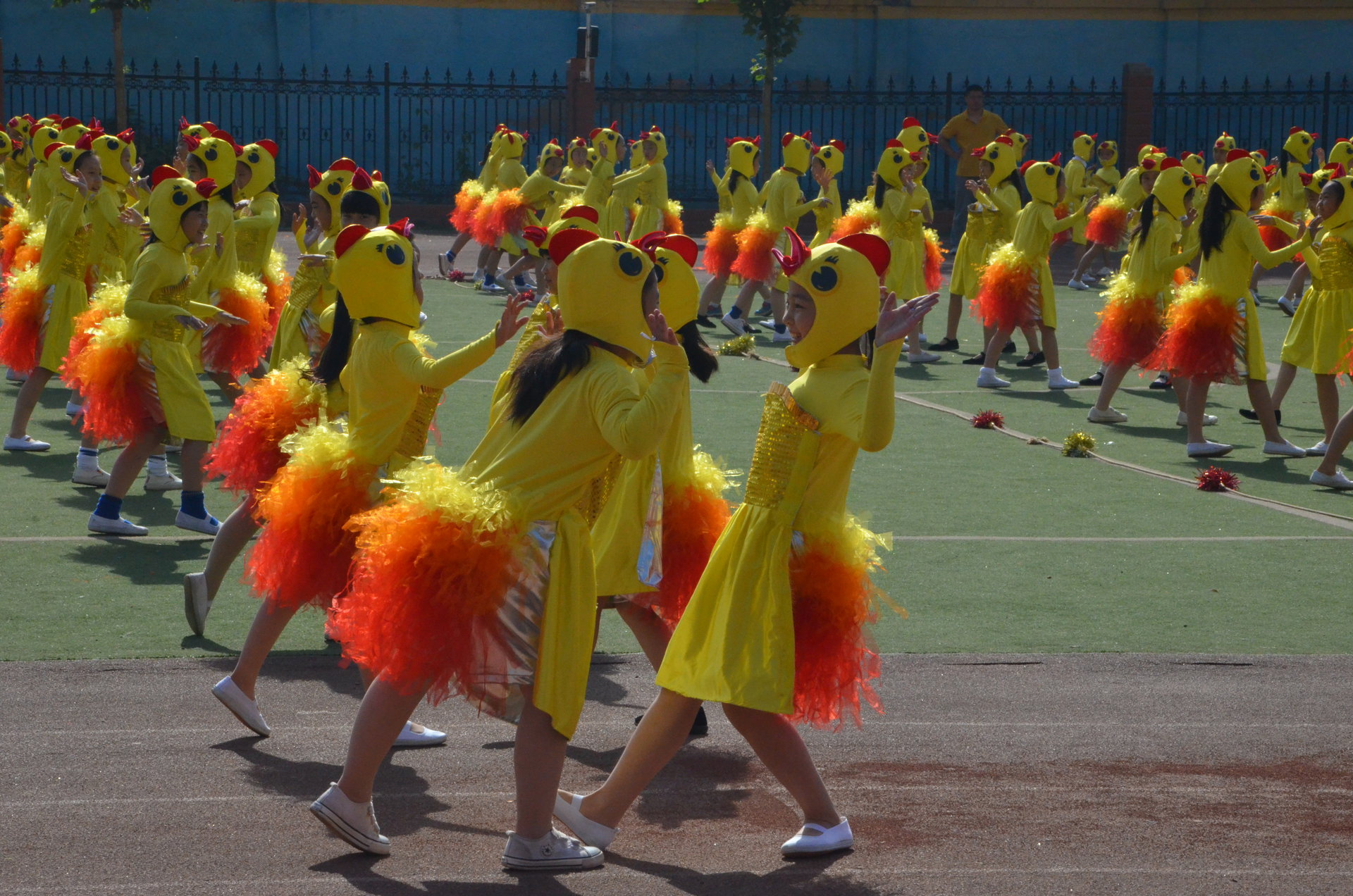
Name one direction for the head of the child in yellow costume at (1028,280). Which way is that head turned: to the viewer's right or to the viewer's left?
to the viewer's right

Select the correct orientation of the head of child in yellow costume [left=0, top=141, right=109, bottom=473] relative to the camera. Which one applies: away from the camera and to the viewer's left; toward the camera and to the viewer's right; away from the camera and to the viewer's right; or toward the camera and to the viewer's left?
toward the camera and to the viewer's right

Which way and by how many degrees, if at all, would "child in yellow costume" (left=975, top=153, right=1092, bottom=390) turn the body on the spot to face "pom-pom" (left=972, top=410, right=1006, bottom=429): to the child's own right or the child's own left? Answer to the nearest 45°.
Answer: approximately 90° to the child's own right

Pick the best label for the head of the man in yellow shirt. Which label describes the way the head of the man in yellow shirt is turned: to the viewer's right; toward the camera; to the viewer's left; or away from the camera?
toward the camera

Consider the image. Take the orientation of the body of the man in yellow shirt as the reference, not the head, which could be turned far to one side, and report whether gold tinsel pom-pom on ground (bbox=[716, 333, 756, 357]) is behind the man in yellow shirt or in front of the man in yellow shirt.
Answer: in front

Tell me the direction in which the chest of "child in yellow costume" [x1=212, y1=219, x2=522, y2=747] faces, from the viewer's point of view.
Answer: to the viewer's right

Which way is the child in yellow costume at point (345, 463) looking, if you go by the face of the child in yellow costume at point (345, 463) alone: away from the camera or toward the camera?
away from the camera

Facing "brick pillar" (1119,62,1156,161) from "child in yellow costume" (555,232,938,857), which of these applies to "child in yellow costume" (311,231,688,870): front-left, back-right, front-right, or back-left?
back-left

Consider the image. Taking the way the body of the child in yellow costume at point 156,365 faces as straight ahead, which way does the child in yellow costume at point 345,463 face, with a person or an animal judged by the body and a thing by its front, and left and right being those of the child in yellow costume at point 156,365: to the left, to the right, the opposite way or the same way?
the same way

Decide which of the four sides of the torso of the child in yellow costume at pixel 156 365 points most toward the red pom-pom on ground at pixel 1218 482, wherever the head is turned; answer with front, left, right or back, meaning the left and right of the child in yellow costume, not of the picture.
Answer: front

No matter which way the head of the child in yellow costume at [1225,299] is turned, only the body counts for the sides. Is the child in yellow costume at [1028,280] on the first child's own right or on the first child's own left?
on the first child's own left

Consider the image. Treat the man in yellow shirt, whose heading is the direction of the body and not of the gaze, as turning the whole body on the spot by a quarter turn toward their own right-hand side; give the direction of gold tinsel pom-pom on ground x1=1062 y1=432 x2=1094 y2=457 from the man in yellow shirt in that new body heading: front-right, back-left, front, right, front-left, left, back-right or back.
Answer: left

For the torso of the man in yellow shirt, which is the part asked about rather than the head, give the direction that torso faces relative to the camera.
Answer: toward the camera

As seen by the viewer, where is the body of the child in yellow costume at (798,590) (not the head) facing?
to the viewer's left
